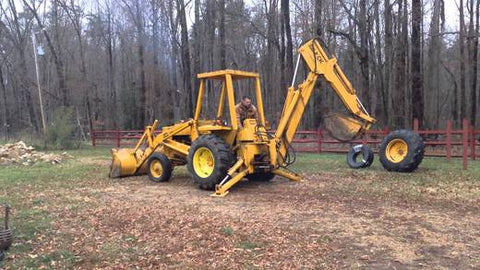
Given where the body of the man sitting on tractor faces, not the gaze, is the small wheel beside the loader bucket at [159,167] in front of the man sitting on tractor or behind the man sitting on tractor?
behind

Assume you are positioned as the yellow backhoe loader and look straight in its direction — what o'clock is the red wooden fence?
The red wooden fence is roughly at 3 o'clock from the yellow backhoe loader.

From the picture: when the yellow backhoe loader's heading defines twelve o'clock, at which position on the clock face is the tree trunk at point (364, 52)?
The tree trunk is roughly at 2 o'clock from the yellow backhoe loader.

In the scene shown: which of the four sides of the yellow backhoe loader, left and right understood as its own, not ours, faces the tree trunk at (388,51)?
right

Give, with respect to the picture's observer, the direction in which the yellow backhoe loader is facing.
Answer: facing away from the viewer and to the left of the viewer

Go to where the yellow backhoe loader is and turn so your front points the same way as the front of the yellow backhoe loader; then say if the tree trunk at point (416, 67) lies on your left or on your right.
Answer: on your right

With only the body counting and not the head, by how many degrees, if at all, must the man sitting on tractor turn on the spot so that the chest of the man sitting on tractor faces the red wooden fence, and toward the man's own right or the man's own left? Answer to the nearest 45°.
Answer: approximately 90° to the man's own left

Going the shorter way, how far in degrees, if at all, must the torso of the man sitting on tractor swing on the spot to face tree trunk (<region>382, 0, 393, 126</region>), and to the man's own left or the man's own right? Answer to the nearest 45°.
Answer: approximately 90° to the man's own left

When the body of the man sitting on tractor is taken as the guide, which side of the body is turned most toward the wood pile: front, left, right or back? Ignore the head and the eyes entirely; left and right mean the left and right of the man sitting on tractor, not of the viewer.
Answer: back
